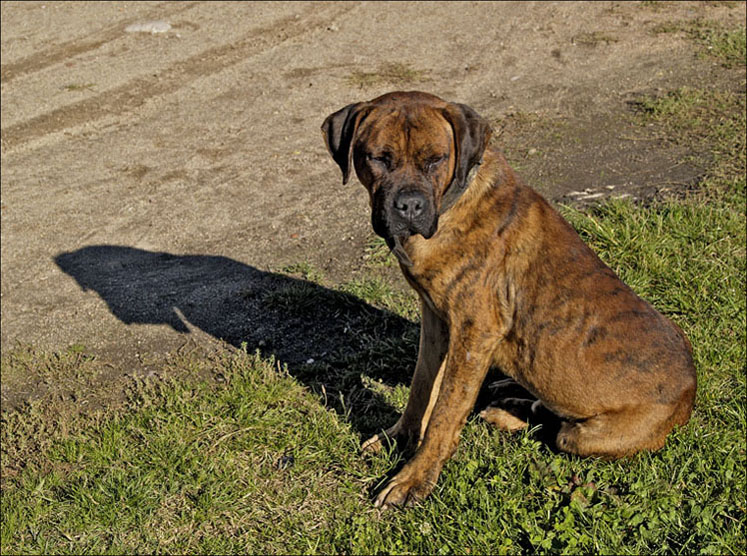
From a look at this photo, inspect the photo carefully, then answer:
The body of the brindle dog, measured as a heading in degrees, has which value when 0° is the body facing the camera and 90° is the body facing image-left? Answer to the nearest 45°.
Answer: approximately 45°
